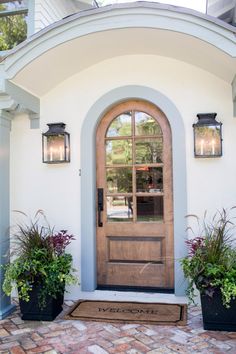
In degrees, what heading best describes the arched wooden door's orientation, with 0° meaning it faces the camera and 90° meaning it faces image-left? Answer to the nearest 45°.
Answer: approximately 0°

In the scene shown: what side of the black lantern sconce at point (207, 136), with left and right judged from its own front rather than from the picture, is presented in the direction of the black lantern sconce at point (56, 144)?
right

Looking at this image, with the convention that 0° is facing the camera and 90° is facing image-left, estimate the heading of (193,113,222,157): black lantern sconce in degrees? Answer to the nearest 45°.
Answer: approximately 0°

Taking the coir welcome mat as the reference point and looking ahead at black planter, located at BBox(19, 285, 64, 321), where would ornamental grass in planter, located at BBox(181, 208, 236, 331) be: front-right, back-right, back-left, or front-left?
back-left

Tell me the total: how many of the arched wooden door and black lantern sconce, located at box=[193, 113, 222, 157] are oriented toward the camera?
2

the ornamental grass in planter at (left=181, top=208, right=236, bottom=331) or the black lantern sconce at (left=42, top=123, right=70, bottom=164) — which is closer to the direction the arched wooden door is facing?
the ornamental grass in planter

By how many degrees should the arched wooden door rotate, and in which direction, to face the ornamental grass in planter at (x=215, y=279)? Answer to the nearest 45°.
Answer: approximately 45° to its left
